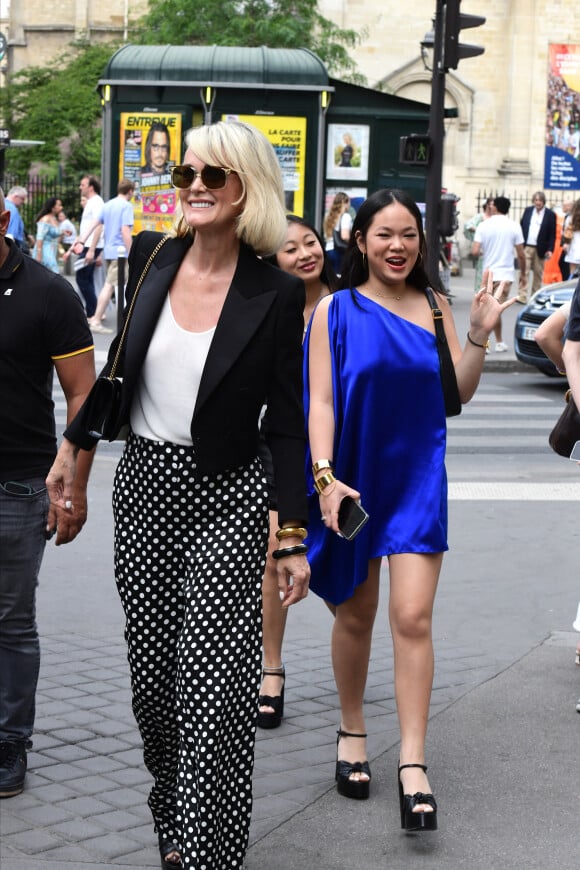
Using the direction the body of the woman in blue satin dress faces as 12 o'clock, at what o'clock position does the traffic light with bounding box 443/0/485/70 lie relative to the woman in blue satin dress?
The traffic light is roughly at 6 o'clock from the woman in blue satin dress.

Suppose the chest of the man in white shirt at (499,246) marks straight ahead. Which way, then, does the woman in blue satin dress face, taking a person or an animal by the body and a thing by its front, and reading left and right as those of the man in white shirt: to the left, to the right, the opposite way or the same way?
the opposite way

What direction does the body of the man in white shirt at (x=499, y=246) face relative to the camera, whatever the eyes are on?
away from the camera

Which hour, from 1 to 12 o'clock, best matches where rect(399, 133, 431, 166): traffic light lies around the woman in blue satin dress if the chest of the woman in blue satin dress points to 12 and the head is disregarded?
The traffic light is roughly at 6 o'clock from the woman in blue satin dress.

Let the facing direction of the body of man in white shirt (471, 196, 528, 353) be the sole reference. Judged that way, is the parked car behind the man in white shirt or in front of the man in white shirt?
behind

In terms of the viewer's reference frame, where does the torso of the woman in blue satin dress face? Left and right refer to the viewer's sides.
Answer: facing the viewer

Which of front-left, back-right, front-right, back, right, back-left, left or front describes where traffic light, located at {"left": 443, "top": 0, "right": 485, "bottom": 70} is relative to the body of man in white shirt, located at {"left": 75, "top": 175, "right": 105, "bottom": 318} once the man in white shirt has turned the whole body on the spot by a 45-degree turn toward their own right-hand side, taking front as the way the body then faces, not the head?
back

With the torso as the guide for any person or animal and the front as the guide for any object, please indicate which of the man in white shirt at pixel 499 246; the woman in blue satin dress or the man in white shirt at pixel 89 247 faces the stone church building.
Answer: the man in white shirt at pixel 499 246
